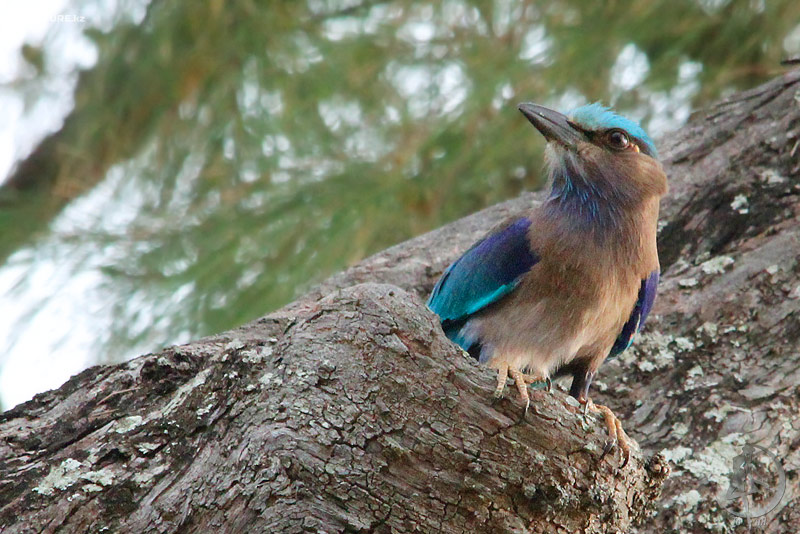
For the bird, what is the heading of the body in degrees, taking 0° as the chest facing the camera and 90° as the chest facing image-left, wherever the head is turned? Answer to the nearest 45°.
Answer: approximately 315°
